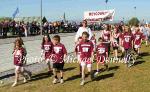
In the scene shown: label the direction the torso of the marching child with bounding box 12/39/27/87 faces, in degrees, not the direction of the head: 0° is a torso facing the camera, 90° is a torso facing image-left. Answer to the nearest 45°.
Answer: approximately 45°

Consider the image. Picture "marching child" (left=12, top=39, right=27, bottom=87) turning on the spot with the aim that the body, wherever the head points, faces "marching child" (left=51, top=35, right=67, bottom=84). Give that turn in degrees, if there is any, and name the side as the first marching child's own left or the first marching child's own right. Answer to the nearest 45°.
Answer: approximately 135° to the first marching child's own left

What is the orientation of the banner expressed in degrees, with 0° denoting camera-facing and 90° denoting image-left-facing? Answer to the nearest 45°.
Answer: approximately 0°
